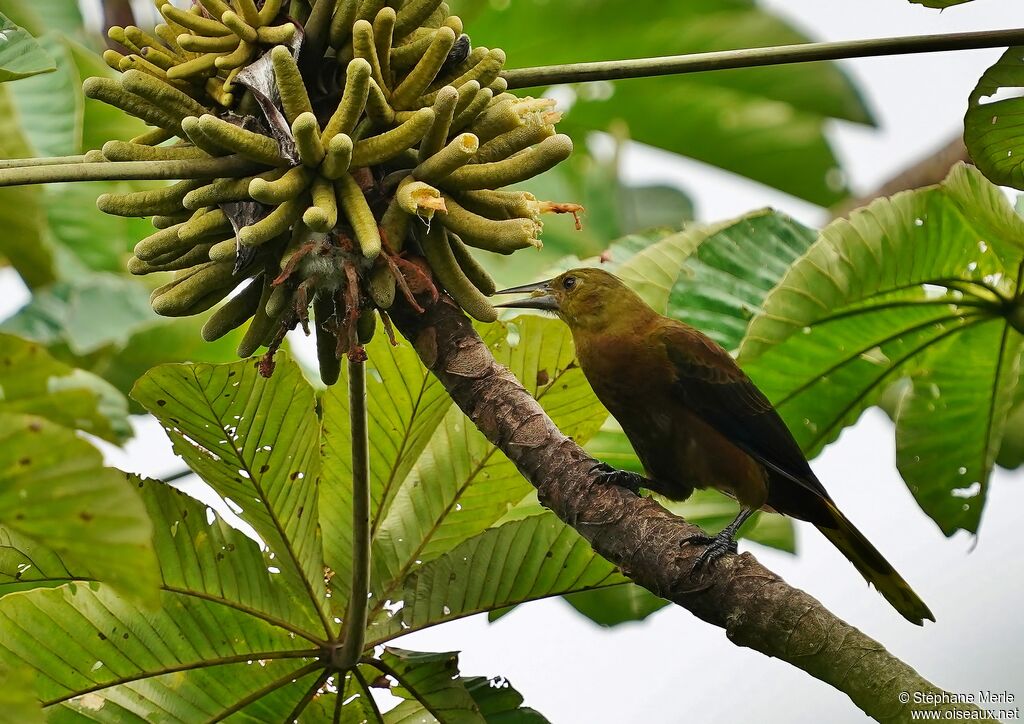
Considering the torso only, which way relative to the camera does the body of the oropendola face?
to the viewer's left

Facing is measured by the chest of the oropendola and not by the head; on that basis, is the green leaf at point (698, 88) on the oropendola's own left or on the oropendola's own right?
on the oropendola's own right

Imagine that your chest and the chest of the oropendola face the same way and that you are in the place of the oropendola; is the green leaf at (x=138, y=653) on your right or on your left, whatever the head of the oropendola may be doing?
on your left
